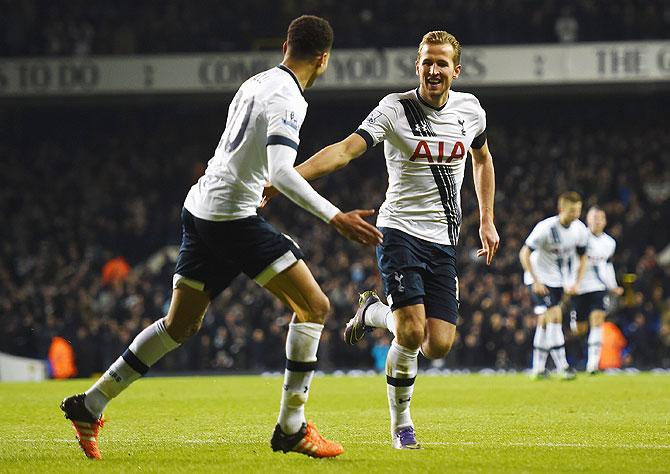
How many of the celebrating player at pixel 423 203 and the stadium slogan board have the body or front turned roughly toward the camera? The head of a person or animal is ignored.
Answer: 2

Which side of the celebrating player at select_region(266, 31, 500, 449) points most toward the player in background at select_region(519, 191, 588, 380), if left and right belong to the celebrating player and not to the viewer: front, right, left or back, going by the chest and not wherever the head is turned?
back

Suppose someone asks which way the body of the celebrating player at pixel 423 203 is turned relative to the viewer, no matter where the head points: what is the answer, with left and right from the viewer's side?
facing the viewer

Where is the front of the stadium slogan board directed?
toward the camera

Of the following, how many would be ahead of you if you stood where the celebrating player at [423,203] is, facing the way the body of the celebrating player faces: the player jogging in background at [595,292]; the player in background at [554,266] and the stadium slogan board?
0

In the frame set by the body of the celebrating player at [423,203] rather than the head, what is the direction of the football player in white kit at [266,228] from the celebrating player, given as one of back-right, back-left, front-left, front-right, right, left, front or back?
front-right

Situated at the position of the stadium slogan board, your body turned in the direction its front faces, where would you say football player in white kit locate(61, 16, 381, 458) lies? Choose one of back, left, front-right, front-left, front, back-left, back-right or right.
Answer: front

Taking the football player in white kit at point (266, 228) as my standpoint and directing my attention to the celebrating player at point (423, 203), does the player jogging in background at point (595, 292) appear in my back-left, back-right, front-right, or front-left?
front-left

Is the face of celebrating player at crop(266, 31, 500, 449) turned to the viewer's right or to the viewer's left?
to the viewer's left

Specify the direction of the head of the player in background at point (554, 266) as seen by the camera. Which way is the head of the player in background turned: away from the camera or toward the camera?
toward the camera

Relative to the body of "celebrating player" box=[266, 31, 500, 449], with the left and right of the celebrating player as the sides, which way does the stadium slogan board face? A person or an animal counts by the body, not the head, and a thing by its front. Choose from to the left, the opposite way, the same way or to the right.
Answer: the same way

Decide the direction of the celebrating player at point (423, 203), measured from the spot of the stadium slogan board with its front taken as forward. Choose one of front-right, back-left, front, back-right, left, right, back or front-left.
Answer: front

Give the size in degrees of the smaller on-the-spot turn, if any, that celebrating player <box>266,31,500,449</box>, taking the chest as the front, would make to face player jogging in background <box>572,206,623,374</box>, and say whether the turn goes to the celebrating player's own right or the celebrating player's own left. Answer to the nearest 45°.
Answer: approximately 180°

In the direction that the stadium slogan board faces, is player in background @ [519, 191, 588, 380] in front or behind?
in front

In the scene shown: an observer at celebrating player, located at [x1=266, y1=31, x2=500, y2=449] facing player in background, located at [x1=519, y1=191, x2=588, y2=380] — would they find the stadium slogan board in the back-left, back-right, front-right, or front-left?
front-left

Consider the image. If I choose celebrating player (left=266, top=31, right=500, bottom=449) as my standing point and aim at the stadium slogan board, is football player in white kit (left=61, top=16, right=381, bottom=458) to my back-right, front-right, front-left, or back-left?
back-left

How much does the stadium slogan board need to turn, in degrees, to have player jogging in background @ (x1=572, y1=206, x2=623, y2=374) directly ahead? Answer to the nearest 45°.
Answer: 0° — it already faces them

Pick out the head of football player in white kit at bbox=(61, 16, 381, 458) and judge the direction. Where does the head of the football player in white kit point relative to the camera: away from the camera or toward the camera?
away from the camera
